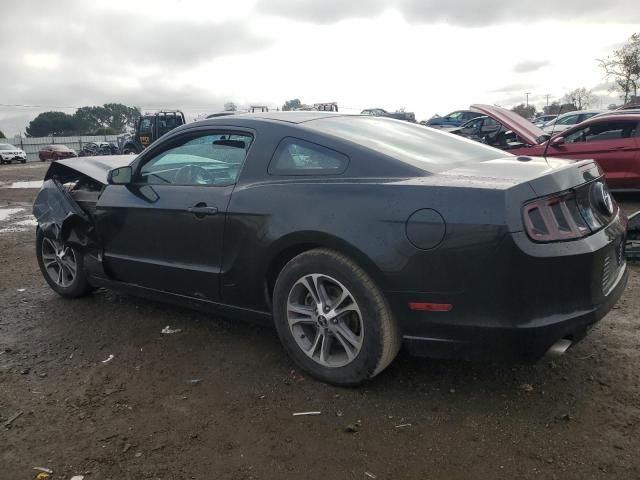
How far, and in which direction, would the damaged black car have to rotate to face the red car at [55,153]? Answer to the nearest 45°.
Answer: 0° — it already faces it

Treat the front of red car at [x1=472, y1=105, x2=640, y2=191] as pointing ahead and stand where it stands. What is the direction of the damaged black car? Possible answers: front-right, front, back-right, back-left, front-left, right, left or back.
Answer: left

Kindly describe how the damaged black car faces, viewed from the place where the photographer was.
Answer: facing away from the viewer and to the left of the viewer

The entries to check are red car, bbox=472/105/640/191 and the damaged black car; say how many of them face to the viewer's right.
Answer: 0

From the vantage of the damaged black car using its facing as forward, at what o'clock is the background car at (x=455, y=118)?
The background car is roughly at 2 o'clock from the damaged black car.

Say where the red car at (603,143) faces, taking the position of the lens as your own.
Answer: facing to the left of the viewer

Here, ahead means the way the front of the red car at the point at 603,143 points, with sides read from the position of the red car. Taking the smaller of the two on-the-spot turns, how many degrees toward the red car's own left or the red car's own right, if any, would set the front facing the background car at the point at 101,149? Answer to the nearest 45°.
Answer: approximately 45° to the red car's own right

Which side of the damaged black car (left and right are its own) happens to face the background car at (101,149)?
front
